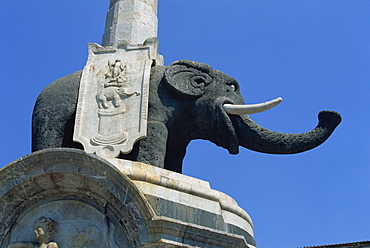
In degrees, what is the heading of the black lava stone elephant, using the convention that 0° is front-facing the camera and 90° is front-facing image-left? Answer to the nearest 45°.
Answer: approximately 270°
